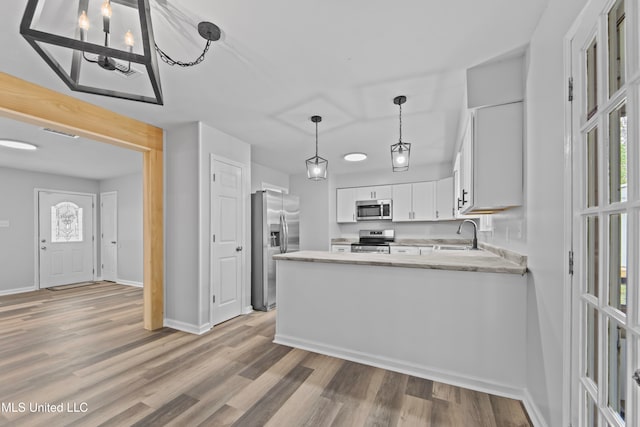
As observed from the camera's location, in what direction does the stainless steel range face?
facing the viewer

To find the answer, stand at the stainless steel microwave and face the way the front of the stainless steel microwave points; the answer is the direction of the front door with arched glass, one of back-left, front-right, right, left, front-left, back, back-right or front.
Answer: right

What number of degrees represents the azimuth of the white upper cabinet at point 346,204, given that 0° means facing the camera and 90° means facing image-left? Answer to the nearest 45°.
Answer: approximately 0°

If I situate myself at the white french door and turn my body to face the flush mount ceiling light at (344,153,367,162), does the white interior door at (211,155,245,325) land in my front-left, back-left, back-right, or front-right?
front-left

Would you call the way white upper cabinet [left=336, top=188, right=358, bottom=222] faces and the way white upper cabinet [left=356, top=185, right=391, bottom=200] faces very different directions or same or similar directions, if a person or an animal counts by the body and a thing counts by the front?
same or similar directions

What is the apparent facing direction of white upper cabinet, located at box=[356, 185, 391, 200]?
toward the camera

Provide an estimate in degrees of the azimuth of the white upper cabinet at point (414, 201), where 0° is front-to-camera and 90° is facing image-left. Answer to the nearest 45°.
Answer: approximately 0°

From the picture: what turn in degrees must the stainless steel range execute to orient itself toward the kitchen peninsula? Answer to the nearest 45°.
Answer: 0° — it already faces it

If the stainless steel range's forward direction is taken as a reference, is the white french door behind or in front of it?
in front

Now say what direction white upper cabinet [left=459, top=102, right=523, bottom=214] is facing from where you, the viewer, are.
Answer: facing to the left of the viewer

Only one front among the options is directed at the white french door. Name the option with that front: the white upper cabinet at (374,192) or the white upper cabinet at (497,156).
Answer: the white upper cabinet at (374,192)

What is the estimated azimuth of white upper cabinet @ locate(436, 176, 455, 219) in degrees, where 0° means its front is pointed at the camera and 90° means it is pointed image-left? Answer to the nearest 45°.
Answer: approximately 45°

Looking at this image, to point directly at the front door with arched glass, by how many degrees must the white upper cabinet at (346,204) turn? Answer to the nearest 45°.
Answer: approximately 90° to its right

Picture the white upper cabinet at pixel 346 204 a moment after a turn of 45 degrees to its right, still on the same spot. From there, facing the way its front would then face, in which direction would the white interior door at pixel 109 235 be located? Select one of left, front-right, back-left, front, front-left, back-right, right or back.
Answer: front-right

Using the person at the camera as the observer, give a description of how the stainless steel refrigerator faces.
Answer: facing the viewer and to the right of the viewer
